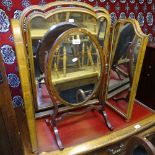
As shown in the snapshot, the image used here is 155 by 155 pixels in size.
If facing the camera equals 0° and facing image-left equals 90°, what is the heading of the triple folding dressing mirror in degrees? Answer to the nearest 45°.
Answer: approximately 315°
